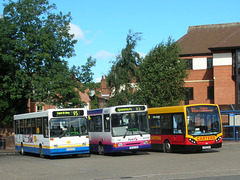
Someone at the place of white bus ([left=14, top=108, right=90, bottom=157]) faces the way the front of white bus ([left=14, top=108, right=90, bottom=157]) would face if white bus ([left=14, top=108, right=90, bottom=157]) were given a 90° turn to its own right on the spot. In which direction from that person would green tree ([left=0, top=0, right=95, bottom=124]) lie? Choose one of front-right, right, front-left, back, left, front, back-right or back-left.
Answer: back-right

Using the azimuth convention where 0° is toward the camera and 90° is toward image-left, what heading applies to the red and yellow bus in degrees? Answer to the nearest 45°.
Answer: approximately 315°

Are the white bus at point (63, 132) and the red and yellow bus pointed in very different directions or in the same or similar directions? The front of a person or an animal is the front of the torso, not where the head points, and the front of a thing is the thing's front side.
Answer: same or similar directions

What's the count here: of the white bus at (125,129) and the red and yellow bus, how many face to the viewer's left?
0

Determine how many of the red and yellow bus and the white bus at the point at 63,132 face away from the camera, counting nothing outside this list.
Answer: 0

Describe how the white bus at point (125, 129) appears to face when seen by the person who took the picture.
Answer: facing the viewer and to the right of the viewer

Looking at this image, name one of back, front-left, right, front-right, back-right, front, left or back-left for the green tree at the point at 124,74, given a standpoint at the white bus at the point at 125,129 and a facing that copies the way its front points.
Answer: back-left

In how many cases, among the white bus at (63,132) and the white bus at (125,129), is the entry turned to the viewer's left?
0

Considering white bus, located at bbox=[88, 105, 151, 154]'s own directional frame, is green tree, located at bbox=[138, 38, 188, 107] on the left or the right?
on its left

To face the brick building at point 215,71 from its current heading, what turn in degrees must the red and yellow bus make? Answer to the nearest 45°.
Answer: approximately 135° to its left

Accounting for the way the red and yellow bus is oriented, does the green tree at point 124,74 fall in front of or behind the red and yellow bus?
behind

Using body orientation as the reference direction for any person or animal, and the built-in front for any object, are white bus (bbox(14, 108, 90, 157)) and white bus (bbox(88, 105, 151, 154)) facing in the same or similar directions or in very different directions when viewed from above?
same or similar directions

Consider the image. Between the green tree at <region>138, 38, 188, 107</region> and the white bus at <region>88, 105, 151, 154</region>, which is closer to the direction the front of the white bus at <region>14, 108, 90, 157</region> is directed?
the white bus

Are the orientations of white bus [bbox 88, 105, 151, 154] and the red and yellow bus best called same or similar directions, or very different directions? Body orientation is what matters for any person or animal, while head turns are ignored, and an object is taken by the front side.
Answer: same or similar directions
